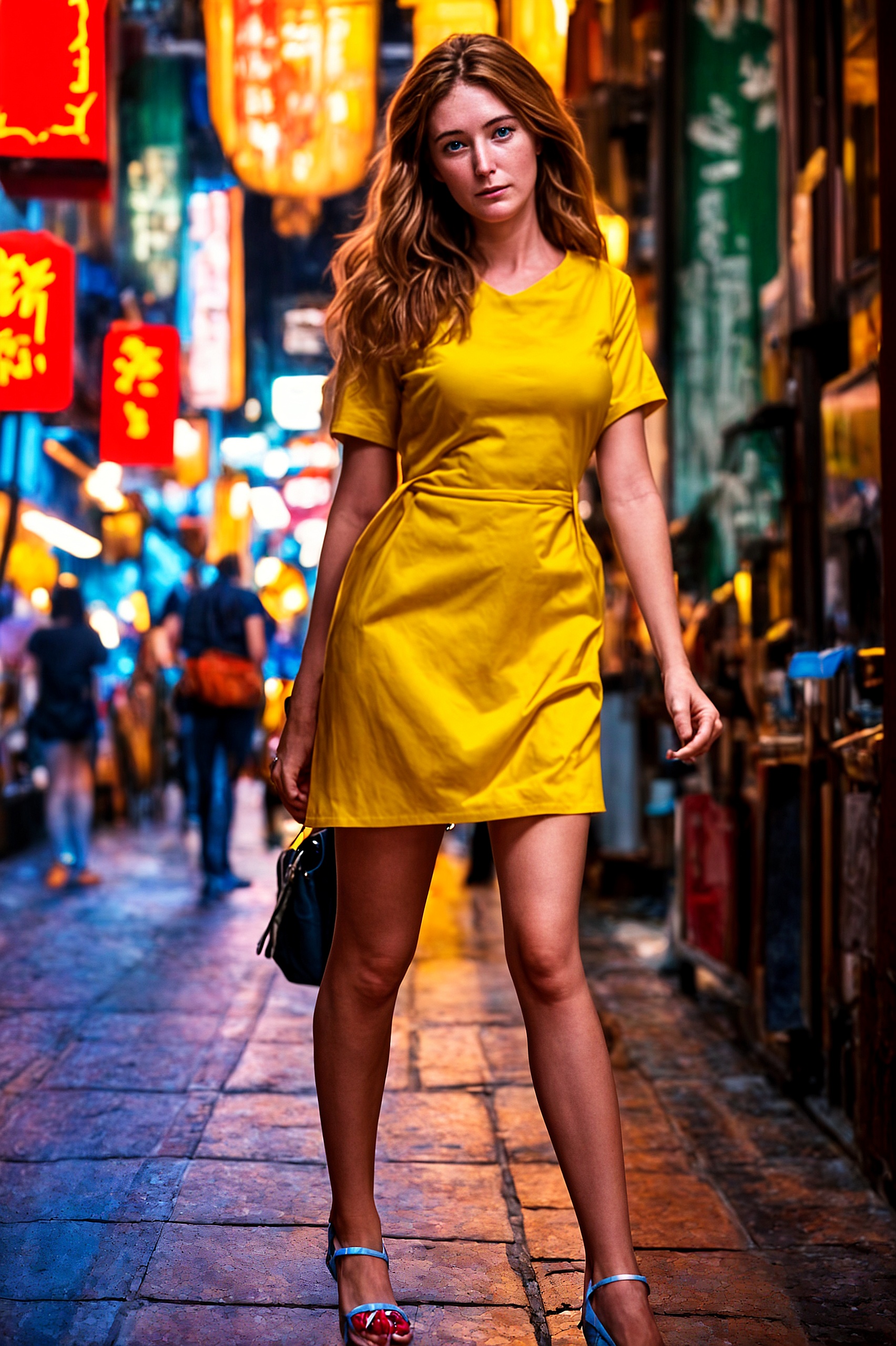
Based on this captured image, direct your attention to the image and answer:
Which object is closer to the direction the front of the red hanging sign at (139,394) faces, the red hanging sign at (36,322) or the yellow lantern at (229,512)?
the red hanging sign

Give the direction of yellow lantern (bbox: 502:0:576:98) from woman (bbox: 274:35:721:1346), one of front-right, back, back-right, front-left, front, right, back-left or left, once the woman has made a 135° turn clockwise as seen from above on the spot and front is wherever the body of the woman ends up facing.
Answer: front-right

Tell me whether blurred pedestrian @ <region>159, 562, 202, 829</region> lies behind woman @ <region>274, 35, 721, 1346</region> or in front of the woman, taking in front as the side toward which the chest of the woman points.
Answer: behind

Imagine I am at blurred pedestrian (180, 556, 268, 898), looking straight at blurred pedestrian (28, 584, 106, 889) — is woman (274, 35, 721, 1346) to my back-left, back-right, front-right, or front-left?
back-left

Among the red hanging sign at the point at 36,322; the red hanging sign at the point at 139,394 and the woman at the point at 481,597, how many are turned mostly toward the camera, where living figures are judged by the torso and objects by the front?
3

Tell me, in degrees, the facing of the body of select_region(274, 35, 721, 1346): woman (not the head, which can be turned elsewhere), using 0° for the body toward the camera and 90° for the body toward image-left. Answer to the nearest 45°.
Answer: approximately 0°

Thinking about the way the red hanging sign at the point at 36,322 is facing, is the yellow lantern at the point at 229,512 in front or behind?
behind

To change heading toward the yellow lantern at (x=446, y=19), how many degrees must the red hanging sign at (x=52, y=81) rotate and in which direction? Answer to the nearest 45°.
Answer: approximately 135° to its left

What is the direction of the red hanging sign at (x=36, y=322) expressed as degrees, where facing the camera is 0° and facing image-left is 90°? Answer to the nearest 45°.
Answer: approximately 0°

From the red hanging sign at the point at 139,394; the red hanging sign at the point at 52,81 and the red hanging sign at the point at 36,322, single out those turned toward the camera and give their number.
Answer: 3

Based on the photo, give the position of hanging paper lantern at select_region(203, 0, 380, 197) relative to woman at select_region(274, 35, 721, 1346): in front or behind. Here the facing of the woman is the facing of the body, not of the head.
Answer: behind

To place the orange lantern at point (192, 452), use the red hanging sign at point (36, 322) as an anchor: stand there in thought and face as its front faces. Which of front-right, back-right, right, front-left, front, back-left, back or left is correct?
back
